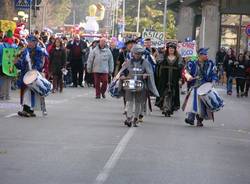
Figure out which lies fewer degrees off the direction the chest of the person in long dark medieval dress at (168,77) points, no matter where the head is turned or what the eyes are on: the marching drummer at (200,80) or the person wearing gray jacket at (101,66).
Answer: the marching drummer

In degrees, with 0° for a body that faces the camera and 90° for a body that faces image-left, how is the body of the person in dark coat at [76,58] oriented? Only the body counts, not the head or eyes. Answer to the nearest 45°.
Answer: approximately 0°

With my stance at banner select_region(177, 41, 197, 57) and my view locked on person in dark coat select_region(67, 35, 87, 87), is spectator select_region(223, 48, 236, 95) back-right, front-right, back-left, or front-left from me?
back-left

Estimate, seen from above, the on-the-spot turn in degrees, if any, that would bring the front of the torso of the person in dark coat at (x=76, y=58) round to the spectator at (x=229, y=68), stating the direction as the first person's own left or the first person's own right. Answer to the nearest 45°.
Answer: approximately 90° to the first person's own left
